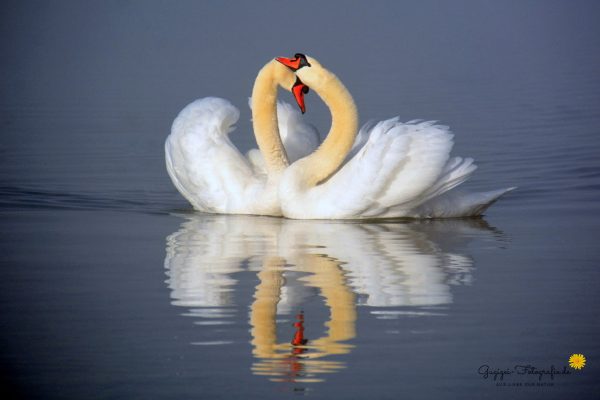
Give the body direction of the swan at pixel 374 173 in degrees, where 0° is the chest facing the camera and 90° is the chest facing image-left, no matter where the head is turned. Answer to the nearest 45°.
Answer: approximately 90°

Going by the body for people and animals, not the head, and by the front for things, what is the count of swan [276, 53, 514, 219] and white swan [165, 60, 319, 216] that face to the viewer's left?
1

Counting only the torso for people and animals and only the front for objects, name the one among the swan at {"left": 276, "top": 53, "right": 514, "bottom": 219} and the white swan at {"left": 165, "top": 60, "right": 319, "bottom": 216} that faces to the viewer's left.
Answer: the swan

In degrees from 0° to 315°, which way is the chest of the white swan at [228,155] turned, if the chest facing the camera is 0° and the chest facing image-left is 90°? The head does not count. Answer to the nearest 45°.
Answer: approximately 315°
